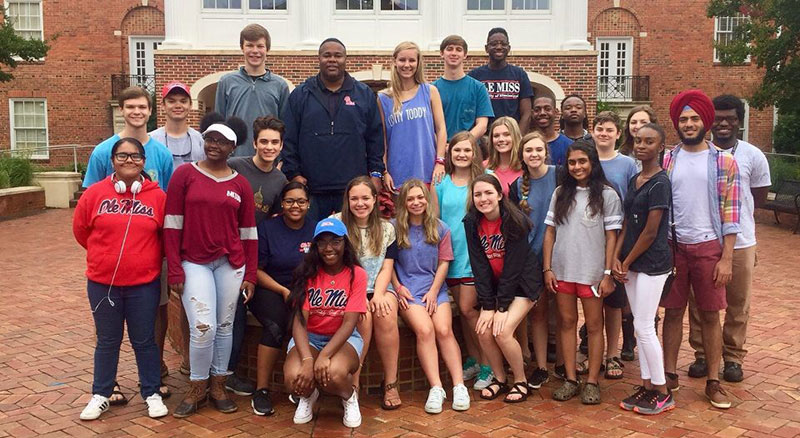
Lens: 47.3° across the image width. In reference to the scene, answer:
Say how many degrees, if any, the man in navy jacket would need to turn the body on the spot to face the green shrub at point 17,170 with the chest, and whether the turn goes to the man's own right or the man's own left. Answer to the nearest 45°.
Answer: approximately 135° to the man's own right

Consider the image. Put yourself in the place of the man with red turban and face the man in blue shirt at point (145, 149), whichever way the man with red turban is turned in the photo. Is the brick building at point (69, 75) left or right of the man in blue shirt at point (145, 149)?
right

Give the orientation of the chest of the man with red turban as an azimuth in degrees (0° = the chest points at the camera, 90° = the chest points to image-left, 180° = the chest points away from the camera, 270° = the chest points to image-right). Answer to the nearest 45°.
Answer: approximately 0°

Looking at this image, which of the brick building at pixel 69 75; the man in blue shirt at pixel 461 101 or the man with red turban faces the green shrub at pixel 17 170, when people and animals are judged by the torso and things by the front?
the brick building

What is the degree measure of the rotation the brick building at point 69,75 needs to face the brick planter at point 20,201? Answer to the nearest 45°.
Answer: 0° — it already faces it

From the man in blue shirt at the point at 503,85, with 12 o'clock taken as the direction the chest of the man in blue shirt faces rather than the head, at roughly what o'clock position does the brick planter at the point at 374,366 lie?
The brick planter is roughly at 1 o'clock from the man in blue shirt.
